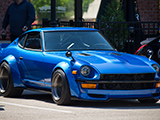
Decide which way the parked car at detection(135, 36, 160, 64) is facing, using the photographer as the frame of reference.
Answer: facing the viewer and to the right of the viewer

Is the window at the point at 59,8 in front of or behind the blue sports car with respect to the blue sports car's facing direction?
behind

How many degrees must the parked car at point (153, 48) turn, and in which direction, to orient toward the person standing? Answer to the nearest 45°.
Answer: approximately 135° to its right

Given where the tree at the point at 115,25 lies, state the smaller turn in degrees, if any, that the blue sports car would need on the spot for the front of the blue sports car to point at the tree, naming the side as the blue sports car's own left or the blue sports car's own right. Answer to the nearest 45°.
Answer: approximately 135° to the blue sports car's own left

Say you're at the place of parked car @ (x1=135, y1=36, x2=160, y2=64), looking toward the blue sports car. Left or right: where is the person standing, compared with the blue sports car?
right

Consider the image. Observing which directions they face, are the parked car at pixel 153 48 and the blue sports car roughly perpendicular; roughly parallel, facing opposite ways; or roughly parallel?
roughly parallel

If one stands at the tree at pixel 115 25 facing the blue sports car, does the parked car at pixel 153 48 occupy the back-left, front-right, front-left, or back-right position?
front-left
